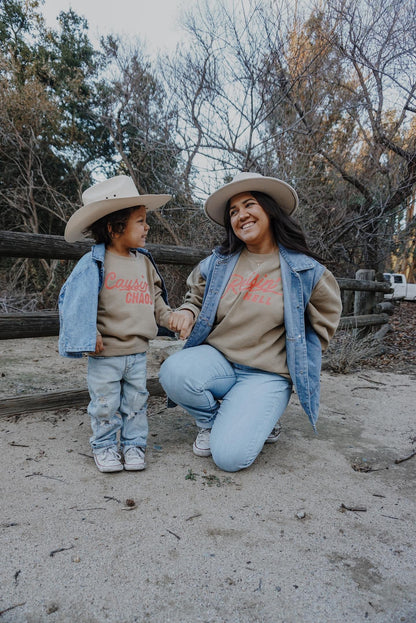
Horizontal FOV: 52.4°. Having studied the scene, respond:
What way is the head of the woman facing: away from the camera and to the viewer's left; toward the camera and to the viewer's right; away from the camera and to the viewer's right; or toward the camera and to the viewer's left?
toward the camera and to the viewer's left

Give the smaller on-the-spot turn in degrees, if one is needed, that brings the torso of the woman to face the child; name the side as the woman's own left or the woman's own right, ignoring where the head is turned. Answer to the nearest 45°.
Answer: approximately 45° to the woman's own right

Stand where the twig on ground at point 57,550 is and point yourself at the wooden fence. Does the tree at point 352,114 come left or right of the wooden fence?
right

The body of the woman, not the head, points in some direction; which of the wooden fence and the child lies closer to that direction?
the child

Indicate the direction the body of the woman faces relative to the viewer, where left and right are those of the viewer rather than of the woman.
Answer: facing the viewer and to the left of the viewer

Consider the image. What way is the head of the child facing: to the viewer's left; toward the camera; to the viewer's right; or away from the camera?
to the viewer's right

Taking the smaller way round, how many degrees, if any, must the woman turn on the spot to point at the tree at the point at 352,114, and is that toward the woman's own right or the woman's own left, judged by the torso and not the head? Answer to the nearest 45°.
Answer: approximately 135° to the woman's own right
